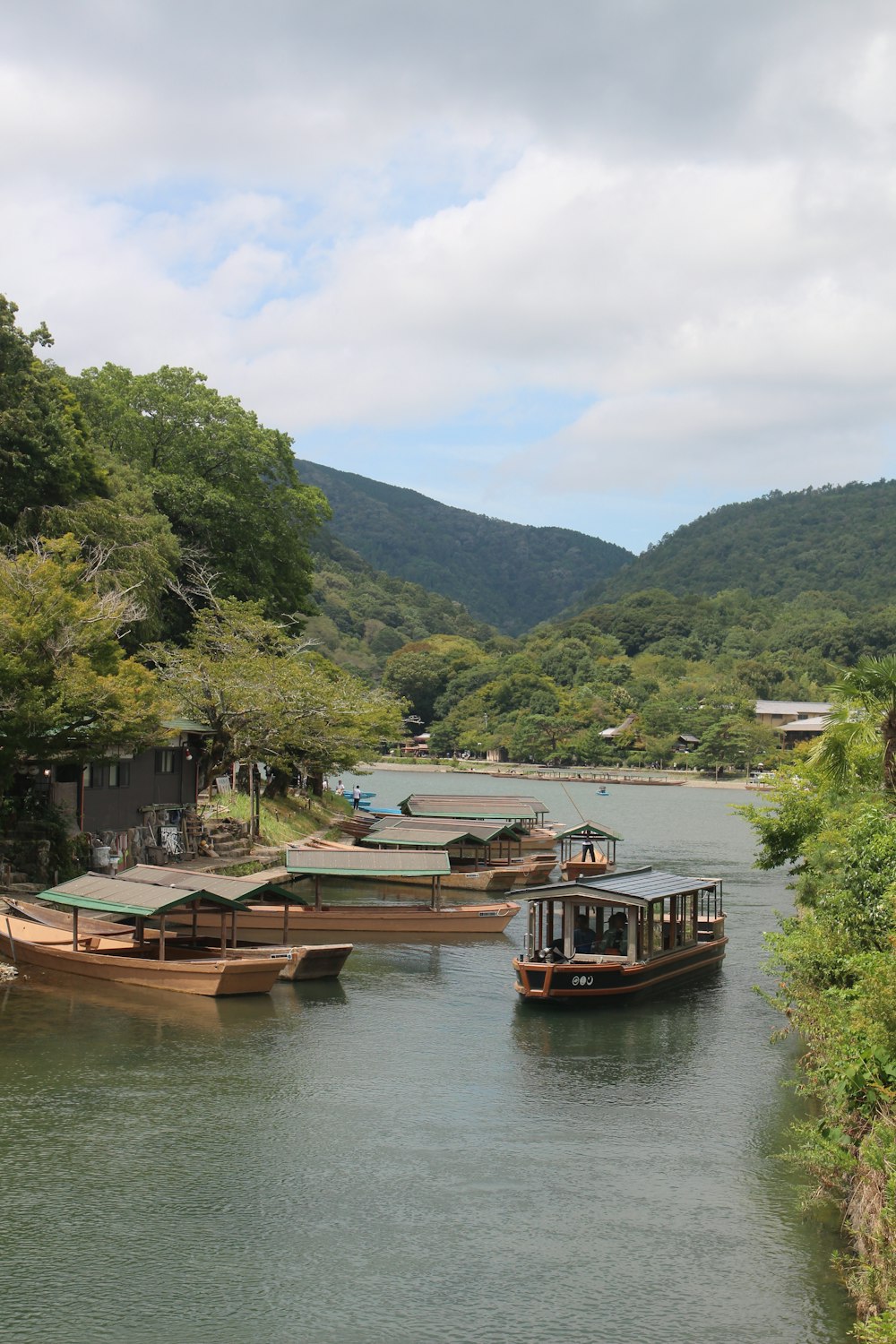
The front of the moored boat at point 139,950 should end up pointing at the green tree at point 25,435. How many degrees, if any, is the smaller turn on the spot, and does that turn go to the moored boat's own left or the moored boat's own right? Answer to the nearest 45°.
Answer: approximately 135° to the moored boat's own left

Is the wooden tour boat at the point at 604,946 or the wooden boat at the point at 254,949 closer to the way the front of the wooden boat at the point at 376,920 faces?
the wooden tour boat

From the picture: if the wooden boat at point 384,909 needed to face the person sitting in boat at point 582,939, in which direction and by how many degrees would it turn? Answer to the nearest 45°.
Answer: approximately 45° to its right

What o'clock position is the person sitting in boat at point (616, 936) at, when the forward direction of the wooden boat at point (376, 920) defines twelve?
The person sitting in boat is roughly at 2 o'clock from the wooden boat.

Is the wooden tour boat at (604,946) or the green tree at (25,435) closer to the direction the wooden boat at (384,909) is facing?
the wooden tour boat

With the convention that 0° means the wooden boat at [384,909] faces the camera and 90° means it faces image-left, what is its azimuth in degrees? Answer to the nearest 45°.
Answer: approximately 270°

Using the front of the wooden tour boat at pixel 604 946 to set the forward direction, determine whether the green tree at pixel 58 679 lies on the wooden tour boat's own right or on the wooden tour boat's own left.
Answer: on the wooden tour boat's own right

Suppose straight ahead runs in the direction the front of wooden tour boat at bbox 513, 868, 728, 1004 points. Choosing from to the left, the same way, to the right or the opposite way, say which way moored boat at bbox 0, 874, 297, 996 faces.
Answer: to the left
